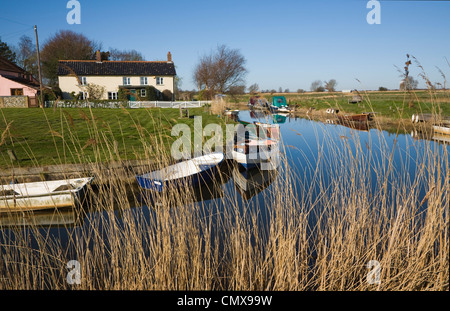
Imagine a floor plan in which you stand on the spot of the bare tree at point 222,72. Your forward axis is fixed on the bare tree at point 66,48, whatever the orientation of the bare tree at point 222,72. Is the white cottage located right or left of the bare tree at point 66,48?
left

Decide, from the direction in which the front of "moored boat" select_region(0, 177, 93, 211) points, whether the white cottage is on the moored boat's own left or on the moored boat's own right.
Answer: on the moored boat's own left

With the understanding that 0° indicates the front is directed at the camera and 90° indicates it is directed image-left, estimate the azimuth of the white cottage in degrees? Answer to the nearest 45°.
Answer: approximately 0°

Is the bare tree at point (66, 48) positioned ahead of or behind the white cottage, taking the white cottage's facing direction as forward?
behind

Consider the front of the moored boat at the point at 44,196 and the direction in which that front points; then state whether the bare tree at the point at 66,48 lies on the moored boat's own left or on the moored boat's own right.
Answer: on the moored boat's own left

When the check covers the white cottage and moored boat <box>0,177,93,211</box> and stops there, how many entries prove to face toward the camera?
1

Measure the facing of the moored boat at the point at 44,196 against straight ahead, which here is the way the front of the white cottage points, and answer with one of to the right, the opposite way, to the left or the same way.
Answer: to the left

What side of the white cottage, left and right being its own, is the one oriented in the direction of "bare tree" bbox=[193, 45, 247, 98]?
left

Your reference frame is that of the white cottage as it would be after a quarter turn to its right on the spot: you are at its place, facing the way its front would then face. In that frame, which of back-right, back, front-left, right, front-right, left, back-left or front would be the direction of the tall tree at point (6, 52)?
front-right

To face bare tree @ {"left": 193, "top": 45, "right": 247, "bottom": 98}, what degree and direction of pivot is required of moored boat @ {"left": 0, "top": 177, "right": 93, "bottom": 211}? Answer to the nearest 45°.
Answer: approximately 45° to its left

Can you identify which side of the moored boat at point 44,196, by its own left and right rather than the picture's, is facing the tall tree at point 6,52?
left
